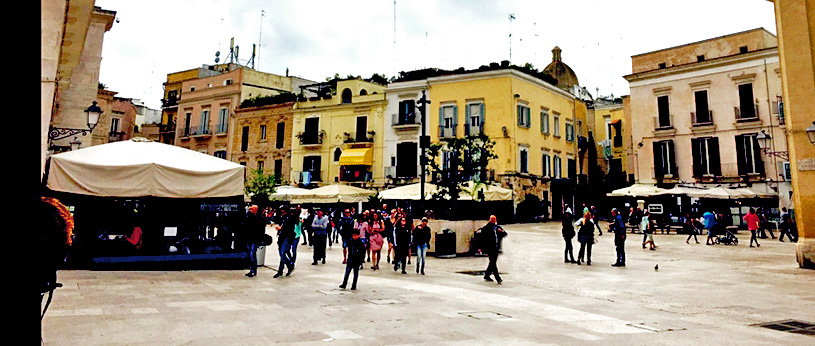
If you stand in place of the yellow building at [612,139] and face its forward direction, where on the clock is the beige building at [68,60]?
The beige building is roughly at 1 o'clock from the yellow building.

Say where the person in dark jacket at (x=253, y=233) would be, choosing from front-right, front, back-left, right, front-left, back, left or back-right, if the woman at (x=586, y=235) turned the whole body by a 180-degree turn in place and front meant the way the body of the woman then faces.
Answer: front-right

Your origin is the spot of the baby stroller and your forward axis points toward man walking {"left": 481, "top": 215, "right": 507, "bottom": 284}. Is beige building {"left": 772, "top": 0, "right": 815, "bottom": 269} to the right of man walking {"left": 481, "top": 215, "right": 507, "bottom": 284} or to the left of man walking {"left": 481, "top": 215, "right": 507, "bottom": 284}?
left

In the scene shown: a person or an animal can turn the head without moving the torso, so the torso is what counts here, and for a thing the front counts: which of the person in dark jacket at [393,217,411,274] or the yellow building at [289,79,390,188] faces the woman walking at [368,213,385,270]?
the yellow building

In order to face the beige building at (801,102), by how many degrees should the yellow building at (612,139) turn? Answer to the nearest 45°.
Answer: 0° — it already faces it

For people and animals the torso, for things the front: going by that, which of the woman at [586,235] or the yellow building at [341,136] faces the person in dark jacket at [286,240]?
the yellow building

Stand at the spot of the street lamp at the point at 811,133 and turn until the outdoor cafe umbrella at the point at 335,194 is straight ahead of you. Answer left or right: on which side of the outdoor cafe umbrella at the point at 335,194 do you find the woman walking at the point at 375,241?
left
